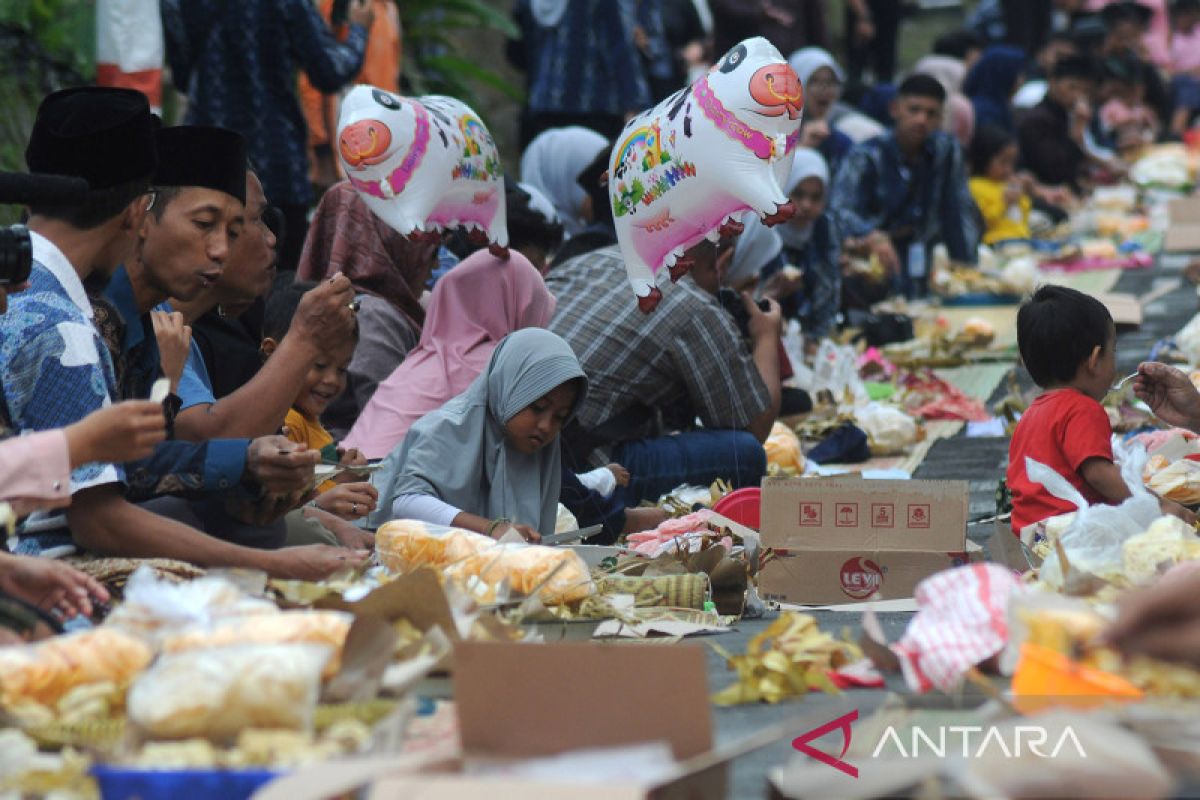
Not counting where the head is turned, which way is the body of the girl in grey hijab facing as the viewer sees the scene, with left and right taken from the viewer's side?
facing the viewer and to the right of the viewer

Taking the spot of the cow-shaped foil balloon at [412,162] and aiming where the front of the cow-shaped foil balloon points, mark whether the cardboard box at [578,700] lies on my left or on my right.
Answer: on my left

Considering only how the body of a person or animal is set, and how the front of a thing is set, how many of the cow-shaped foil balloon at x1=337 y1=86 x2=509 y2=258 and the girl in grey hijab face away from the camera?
0

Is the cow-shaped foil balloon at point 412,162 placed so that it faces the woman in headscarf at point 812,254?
no

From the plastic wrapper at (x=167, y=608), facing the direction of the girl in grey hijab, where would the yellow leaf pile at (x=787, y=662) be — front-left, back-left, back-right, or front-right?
front-right

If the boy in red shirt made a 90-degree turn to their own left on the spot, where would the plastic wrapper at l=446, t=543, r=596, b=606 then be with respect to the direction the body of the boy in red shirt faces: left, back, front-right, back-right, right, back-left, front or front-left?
left

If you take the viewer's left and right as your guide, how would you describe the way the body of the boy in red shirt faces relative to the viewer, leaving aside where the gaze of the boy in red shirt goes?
facing away from the viewer and to the right of the viewer

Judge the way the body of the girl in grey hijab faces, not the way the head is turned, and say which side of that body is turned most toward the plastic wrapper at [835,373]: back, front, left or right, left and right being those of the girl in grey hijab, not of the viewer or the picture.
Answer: left

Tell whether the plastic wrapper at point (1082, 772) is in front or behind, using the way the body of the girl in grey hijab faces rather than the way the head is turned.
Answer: in front

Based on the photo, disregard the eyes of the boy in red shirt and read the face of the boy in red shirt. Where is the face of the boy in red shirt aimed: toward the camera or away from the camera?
away from the camera

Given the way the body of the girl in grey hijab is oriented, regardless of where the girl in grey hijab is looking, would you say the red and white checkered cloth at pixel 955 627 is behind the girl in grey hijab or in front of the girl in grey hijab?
in front

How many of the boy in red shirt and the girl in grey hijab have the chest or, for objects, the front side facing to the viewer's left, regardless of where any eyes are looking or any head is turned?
0

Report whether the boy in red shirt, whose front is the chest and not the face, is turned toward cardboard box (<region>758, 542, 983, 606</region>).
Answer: no

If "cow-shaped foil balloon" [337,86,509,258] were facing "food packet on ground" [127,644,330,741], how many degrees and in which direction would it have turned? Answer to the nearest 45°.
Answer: approximately 45° to its left

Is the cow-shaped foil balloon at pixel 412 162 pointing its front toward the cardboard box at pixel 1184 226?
no

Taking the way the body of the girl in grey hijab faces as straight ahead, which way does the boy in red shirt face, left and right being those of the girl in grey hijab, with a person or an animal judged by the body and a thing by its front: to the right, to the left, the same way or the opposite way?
to the left

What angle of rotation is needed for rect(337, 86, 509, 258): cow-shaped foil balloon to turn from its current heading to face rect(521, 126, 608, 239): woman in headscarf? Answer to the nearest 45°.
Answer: approximately 135° to its right

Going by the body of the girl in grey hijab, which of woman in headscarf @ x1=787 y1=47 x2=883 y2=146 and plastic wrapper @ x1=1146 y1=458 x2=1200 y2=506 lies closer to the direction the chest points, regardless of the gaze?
the plastic wrapper

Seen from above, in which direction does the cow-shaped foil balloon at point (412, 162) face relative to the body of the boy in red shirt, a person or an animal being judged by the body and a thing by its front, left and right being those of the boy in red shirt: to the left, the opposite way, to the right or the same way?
the opposite way

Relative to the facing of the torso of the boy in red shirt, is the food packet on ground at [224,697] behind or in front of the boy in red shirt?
behind
